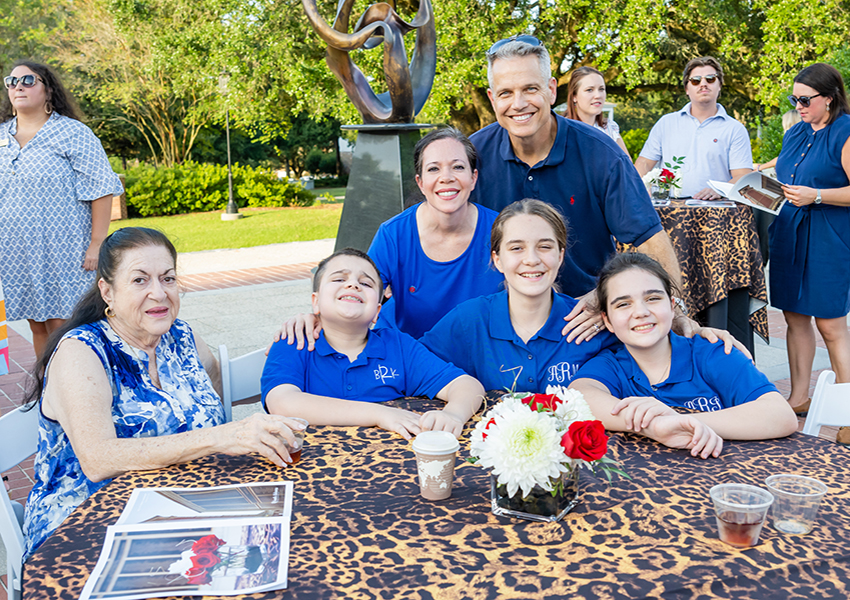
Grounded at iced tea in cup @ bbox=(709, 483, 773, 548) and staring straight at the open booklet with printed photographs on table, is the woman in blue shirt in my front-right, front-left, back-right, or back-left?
front-right

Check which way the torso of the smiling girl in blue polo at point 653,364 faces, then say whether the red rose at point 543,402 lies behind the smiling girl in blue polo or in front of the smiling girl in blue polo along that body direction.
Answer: in front

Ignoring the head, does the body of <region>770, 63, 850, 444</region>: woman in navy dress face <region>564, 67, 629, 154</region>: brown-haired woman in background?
no

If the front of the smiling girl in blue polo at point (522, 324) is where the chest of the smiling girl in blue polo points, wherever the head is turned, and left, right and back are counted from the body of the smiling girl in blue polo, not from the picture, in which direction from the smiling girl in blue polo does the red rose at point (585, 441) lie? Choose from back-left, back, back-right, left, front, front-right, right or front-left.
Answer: front

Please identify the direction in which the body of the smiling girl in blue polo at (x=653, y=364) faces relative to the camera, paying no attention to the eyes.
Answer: toward the camera

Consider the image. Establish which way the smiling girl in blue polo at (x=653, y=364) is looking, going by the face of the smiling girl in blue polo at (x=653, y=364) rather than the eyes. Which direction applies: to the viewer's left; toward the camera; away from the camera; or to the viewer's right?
toward the camera

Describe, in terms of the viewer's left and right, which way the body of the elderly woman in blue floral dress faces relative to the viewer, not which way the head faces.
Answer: facing the viewer and to the right of the viewer

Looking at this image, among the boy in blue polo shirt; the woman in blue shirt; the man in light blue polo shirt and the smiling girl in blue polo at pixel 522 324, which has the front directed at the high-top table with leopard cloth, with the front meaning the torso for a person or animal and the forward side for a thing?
the man in light blue polo shirt

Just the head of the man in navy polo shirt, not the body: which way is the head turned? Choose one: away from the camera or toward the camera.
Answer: toward the camera

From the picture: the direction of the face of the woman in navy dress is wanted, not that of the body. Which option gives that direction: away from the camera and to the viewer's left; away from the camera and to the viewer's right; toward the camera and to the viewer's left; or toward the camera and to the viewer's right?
toward the camera and to the viewer's left

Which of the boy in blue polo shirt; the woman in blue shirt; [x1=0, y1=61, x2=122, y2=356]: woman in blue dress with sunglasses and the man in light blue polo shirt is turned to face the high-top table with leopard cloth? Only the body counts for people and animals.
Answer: the man in light blue polo shirt

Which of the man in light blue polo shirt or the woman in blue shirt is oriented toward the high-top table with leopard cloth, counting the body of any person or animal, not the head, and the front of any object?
the man in light blue polo shirt

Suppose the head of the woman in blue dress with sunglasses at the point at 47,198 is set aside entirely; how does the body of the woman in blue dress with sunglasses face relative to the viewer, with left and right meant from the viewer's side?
facing the viewer and to the left of the viewer

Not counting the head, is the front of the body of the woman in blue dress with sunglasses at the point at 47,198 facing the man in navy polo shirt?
no

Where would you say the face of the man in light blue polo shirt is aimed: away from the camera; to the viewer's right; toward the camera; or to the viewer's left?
toward the camera

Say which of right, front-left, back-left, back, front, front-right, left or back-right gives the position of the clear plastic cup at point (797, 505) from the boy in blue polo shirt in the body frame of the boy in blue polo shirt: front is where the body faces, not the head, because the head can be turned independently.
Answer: front-left

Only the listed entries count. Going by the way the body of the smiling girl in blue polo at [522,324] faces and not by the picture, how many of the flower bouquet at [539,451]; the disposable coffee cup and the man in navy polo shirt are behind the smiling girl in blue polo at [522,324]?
1

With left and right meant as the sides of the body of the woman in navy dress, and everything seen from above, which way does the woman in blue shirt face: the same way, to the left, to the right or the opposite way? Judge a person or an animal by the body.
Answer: to the left

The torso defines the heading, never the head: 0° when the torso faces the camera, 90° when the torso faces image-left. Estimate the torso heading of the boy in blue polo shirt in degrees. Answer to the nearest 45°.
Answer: approximately 0°

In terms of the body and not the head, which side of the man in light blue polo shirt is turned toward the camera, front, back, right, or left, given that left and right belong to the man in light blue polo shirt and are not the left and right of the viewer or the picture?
front

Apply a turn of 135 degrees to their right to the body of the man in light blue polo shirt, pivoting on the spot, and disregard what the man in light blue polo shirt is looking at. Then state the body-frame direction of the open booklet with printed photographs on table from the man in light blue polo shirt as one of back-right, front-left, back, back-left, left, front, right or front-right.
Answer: back-left
